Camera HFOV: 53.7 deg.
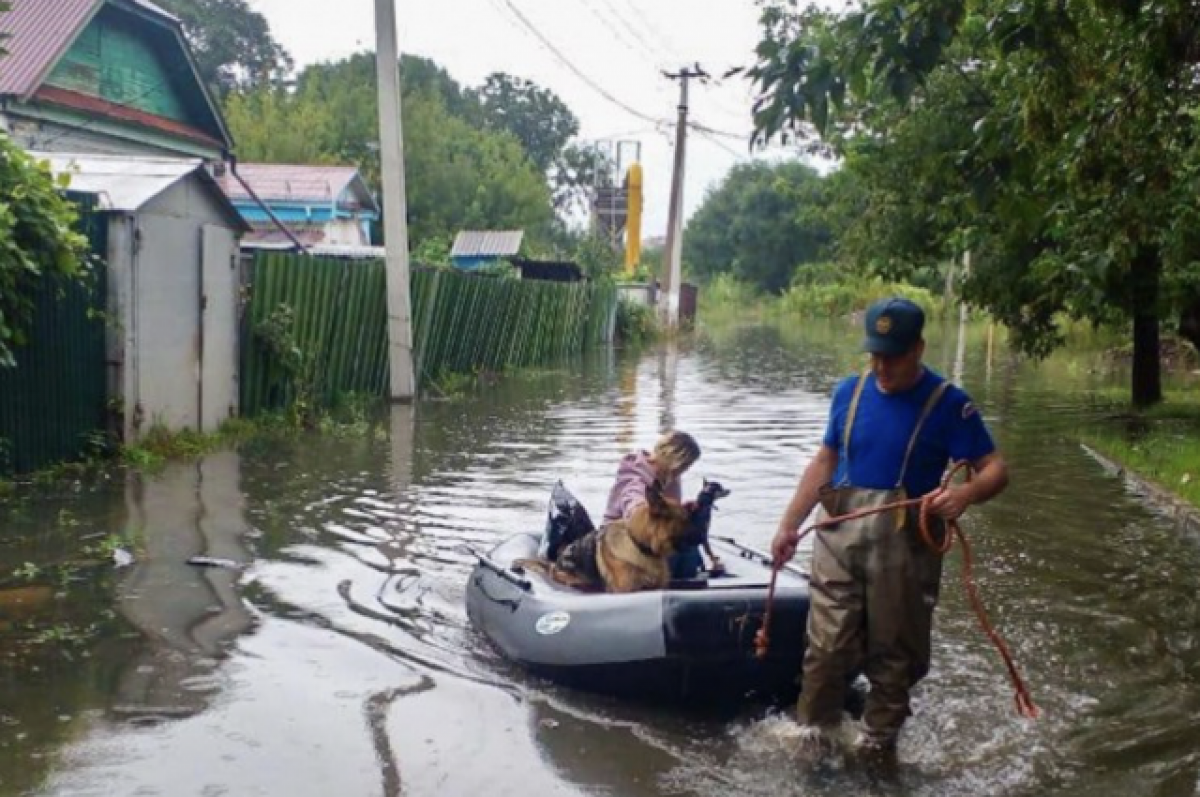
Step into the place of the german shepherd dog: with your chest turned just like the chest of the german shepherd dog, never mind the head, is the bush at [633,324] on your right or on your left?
on your left

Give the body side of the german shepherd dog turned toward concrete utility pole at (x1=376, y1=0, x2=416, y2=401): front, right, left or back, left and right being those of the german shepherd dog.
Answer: left

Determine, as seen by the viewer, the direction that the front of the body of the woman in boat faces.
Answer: to the viewer's right

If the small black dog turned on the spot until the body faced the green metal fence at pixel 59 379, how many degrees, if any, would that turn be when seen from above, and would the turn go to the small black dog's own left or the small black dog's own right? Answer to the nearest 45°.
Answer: approximately 135° to the small black dog's own left

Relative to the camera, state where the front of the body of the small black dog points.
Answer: to the viewer's right

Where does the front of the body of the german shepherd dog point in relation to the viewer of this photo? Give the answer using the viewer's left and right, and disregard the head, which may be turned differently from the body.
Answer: facing to the right of the viewer

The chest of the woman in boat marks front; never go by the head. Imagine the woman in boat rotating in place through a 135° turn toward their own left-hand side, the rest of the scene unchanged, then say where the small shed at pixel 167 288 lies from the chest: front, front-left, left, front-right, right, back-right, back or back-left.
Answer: front

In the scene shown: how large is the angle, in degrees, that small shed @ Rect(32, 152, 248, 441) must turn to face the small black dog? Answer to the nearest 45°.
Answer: approximately 45° to its right

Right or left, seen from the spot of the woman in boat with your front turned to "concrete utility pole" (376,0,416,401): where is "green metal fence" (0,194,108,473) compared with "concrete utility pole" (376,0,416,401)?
left
